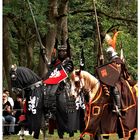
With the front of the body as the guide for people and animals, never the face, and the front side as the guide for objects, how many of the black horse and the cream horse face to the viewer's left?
2

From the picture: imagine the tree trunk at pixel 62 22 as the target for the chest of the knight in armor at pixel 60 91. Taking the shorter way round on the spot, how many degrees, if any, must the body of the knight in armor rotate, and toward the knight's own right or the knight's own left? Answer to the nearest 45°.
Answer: approximately 135° to the knight's own right

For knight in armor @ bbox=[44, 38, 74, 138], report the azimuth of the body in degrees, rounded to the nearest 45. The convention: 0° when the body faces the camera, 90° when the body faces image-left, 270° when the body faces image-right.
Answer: approximately 45°

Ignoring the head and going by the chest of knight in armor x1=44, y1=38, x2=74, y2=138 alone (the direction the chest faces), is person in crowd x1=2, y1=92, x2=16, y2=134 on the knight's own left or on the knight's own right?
on the knight's own right

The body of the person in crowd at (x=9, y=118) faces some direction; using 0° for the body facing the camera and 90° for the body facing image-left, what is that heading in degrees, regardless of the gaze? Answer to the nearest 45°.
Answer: approximately 315°

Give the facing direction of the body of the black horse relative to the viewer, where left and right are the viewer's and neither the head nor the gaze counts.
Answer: facing to the left of the viewer

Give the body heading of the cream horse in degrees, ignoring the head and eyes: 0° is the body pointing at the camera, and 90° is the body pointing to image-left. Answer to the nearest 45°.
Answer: approximately 90°

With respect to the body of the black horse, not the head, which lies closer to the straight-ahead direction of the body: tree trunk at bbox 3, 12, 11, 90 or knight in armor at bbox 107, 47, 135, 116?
the tree trunk

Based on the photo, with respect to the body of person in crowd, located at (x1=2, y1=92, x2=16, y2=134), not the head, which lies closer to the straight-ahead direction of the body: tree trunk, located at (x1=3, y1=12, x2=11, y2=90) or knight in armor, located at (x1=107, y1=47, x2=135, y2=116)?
the knight in armor

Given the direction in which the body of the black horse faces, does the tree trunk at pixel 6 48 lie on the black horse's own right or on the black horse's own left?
on the black horse's own right

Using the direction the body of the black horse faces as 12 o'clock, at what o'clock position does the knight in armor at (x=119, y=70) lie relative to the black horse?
The knight in armor is roughly at 6 o'clock from the black horse.
